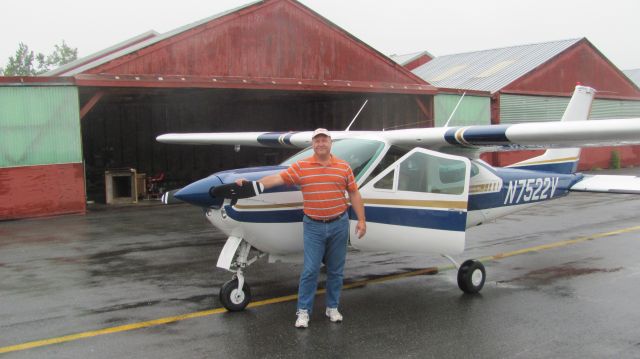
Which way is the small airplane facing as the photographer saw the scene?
facing the viewer and to the left of the viewer

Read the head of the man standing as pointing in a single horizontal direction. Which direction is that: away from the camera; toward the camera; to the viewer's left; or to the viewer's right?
toward the camera

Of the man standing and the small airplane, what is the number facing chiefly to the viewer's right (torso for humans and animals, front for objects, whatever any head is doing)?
0

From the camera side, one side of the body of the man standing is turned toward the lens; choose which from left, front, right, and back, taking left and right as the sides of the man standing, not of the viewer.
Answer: front
